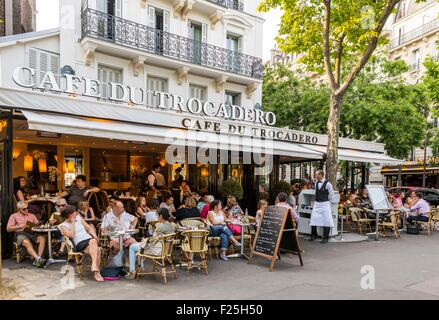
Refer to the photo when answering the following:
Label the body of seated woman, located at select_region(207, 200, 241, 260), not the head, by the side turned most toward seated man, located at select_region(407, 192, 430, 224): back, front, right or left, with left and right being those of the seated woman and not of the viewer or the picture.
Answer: left

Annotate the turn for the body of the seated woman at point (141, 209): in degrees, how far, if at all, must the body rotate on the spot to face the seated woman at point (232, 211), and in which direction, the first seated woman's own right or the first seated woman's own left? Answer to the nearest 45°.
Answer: approximately 45° to the first seated woman's own left

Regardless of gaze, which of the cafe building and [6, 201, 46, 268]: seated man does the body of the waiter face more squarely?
the seated man

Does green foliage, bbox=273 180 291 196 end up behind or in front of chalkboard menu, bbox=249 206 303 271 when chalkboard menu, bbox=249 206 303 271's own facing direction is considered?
behind

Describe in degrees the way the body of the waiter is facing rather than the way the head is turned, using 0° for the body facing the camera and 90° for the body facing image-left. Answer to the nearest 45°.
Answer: approximately 45°

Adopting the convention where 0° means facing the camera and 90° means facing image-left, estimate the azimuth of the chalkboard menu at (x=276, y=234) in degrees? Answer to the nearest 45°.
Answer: approximately 45°

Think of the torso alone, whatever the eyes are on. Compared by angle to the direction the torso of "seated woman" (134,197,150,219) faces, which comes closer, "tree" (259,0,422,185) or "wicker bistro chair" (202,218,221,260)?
the wicker bistro chair
